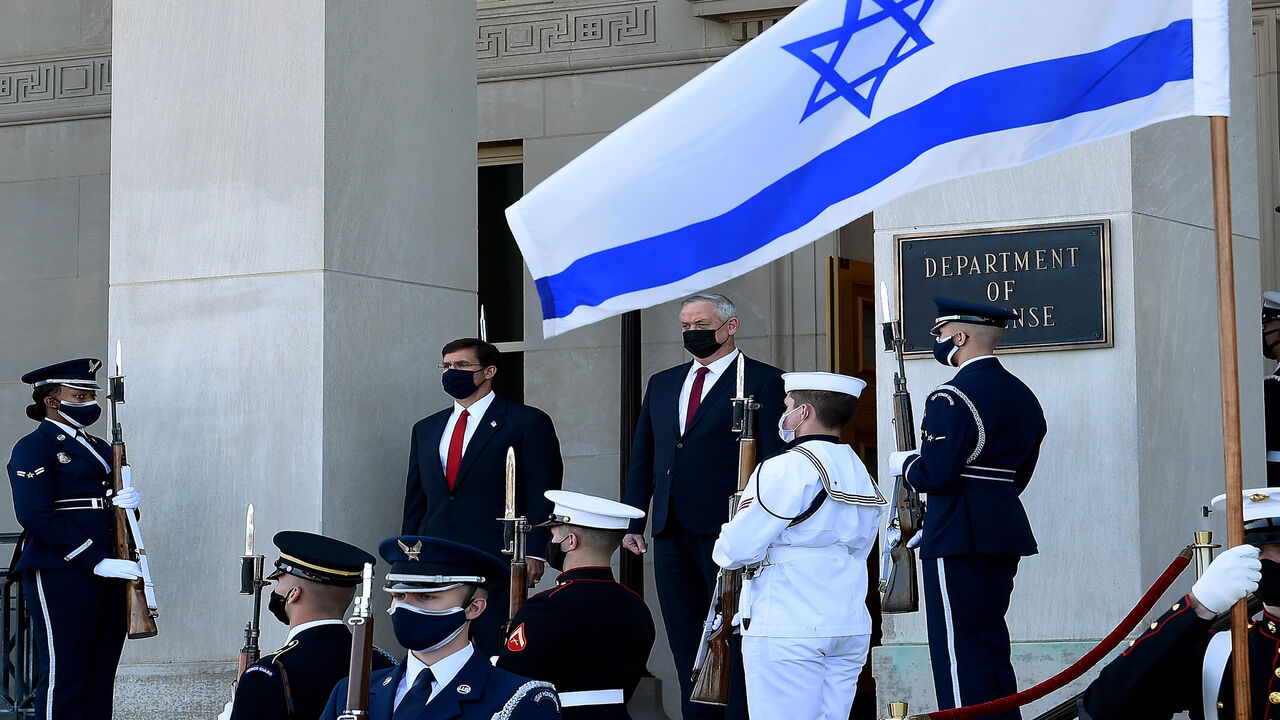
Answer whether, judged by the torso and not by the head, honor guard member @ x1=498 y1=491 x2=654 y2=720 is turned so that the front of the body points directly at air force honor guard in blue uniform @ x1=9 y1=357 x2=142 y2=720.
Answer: yes

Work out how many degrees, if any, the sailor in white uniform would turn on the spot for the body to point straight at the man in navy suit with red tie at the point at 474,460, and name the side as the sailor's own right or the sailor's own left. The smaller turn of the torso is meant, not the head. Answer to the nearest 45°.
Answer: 0° — they already face them

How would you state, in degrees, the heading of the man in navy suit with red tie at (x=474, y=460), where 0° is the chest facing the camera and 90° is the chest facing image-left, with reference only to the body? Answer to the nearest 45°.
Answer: approximately 45°

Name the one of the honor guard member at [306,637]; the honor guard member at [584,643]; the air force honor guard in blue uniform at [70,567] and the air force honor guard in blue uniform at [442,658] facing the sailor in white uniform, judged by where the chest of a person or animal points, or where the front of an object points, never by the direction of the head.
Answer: the air force honor guard in blue uniform at [70,567]

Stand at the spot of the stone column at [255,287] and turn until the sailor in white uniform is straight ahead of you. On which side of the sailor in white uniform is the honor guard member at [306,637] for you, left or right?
right

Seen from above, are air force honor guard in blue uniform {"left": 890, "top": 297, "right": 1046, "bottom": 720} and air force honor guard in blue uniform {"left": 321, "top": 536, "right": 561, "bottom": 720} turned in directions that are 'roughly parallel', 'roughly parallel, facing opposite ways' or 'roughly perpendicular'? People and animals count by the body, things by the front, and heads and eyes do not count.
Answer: roughly perpendicular

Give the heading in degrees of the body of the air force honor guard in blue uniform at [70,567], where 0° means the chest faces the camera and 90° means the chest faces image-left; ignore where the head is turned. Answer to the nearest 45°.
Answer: approximately 315°

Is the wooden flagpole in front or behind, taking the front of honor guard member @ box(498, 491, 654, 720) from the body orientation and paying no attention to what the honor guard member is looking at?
behind

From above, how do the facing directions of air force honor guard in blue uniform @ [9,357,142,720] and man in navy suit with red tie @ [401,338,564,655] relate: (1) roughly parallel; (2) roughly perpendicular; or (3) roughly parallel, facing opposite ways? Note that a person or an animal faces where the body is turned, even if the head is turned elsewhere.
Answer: roughly perpendicular

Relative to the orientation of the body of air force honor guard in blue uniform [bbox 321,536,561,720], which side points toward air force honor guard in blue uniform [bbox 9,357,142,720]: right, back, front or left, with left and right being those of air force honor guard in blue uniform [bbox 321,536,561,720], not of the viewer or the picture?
right

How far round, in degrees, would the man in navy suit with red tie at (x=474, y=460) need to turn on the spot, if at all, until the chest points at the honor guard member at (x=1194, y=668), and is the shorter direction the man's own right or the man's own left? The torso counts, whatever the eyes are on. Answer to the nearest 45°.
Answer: approximately 90° to the man's own left

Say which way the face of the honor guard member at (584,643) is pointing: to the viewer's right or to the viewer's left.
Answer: to the viewer's left

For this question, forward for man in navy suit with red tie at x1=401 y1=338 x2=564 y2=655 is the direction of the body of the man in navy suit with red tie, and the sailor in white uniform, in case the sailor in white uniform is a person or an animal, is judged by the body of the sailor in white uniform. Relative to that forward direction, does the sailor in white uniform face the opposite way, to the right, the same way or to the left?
to the right
